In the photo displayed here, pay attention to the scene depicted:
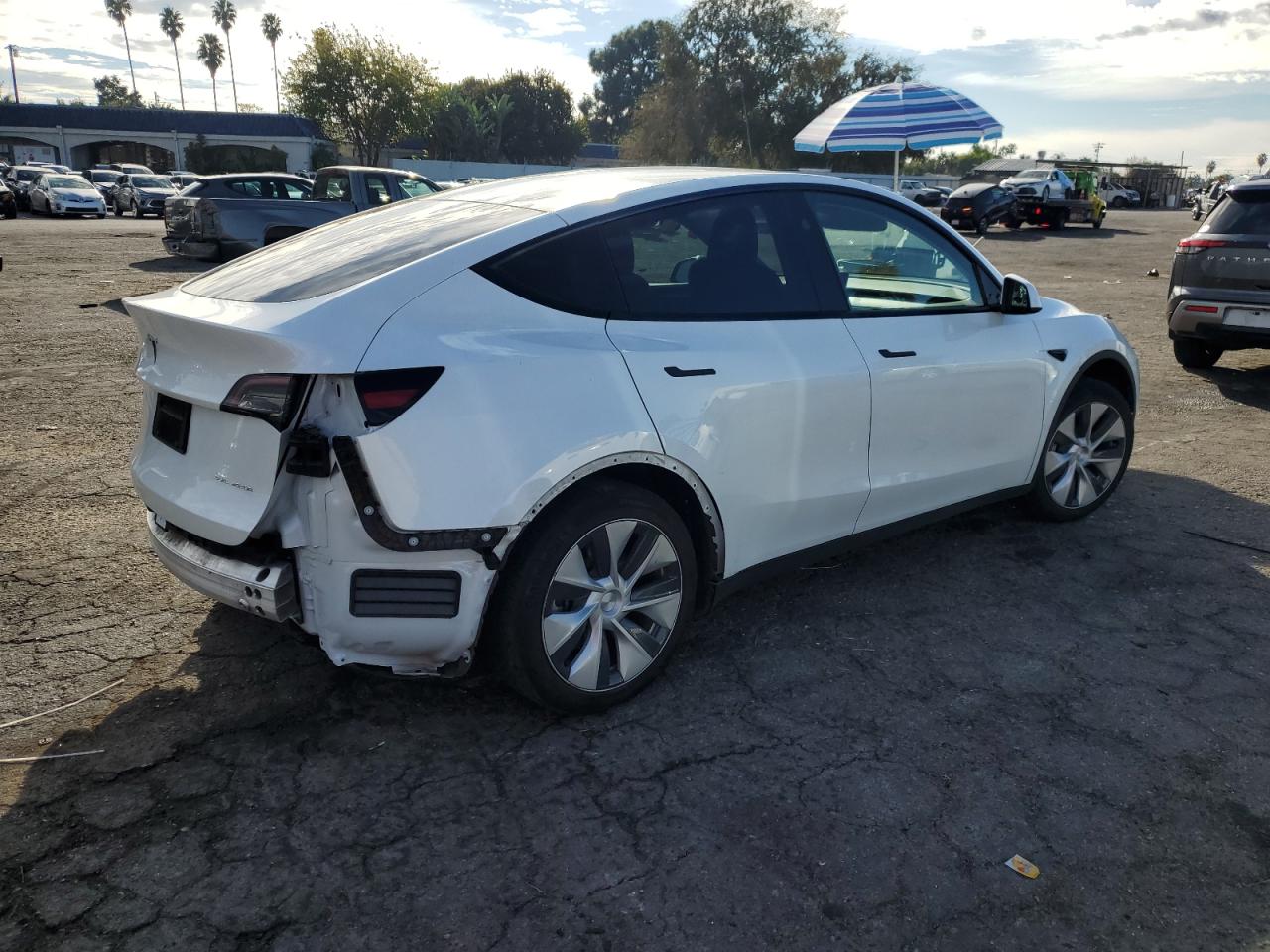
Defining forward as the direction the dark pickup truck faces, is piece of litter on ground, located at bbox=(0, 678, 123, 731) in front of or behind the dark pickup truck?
behind

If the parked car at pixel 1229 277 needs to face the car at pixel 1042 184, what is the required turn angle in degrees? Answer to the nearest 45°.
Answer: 0° — it already faces it

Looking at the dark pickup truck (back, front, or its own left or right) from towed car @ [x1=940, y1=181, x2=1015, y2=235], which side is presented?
front

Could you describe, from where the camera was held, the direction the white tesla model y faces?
facing away from the viewer and to the right of the viewer

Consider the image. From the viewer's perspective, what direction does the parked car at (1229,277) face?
away from the camera

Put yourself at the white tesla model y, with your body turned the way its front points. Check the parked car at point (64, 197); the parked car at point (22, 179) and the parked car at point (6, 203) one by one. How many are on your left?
3

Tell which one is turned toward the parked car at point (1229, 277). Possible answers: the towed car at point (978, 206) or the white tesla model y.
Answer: the white tesla model y

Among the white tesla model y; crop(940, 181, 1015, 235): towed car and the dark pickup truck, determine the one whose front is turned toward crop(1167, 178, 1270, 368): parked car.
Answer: the white tesla model y

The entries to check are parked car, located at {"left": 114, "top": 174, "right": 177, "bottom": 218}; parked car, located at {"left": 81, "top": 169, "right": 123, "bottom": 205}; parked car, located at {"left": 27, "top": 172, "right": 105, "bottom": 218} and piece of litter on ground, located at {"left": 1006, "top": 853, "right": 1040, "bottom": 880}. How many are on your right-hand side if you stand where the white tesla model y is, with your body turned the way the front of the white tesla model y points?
1

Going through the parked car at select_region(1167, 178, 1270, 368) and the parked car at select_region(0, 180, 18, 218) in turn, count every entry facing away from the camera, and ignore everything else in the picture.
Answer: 1

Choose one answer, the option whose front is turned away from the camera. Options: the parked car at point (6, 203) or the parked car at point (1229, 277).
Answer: the parked car at point (1229, 277)

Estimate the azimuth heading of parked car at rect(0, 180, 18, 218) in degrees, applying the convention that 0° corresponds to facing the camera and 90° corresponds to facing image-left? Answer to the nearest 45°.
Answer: approximately 315°
